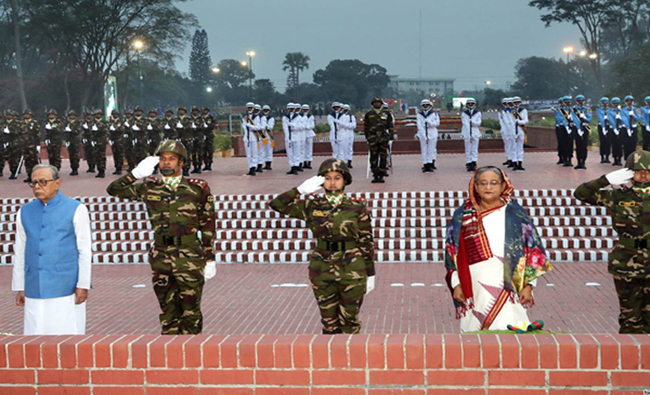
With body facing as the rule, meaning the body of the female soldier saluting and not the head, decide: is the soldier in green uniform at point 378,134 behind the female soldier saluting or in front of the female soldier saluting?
behind

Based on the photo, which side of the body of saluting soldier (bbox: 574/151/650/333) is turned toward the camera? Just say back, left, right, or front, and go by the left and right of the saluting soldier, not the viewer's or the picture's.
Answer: front

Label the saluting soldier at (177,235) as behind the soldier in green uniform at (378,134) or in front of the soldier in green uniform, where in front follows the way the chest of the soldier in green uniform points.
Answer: in front

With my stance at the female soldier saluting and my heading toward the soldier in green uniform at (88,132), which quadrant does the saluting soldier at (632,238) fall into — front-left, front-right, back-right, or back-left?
back-right

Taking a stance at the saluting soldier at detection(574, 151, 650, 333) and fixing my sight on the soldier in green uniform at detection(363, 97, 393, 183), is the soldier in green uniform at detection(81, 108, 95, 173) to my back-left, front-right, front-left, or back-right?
front-left

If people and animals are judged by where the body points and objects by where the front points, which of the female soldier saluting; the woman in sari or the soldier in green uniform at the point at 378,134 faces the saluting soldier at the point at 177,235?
the soldier in green uniform

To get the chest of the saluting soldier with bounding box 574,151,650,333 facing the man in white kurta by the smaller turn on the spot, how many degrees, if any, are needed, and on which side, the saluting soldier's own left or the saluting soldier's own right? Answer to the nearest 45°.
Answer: approximately 45° to the saluting soldier's own right

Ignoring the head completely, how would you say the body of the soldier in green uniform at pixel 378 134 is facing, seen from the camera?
toward the camera

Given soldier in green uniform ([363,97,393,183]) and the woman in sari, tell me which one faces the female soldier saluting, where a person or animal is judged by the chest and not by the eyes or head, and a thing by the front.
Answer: the soldier in green uniform

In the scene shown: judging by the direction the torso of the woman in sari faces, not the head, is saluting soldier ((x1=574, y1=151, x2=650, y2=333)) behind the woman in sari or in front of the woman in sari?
behind

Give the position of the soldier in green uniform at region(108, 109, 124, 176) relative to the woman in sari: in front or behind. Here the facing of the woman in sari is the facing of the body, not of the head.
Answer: behind
